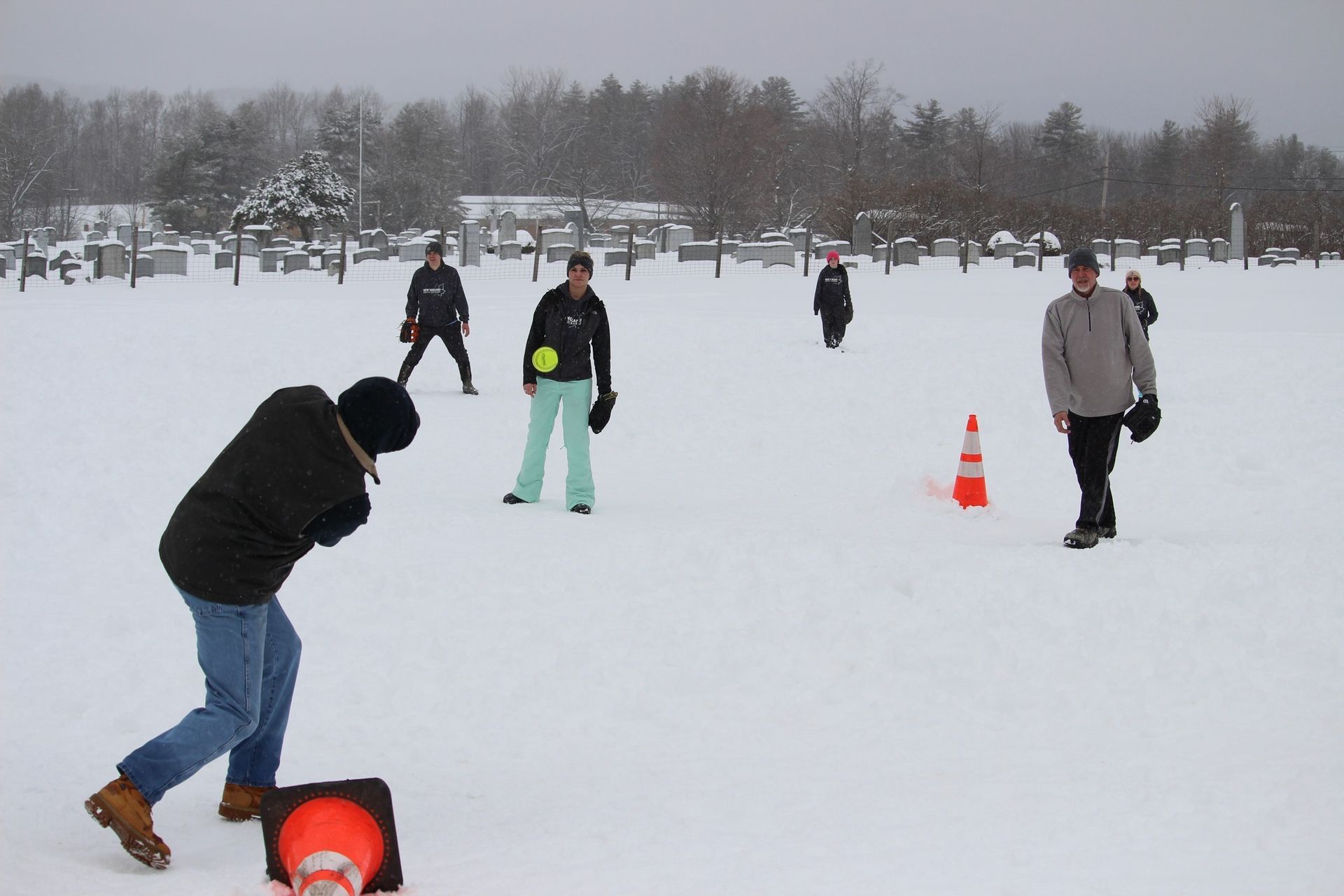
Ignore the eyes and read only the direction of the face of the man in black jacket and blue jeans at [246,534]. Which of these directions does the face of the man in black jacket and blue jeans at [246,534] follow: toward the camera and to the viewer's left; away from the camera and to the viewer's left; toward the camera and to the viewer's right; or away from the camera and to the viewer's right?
away from the camera and to the viewer's right

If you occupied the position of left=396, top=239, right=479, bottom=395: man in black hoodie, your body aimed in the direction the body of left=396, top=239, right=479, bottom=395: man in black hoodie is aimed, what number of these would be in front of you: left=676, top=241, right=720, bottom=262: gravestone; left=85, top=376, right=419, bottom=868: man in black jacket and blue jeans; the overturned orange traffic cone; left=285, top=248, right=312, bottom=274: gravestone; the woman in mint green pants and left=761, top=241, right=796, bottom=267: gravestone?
3

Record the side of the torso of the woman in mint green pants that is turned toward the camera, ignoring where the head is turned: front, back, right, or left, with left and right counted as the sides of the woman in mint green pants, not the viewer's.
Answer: front

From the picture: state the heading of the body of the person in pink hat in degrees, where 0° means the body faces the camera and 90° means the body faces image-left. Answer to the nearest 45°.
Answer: approximately 0°

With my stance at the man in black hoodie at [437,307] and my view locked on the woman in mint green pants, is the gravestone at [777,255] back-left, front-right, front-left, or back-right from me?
back-left

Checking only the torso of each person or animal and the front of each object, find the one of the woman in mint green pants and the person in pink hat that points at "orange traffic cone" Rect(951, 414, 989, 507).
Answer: the person in pink hat

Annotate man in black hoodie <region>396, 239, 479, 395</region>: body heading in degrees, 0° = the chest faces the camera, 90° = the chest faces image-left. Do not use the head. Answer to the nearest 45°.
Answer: approximately 0°

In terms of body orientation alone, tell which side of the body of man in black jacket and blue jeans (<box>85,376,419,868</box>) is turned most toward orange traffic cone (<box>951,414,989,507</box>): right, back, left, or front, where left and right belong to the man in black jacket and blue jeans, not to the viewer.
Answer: front

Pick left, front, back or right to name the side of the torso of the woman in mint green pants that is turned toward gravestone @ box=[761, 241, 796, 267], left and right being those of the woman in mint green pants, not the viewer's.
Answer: back

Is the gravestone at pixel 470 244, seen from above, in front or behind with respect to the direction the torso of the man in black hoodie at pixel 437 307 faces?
behind
